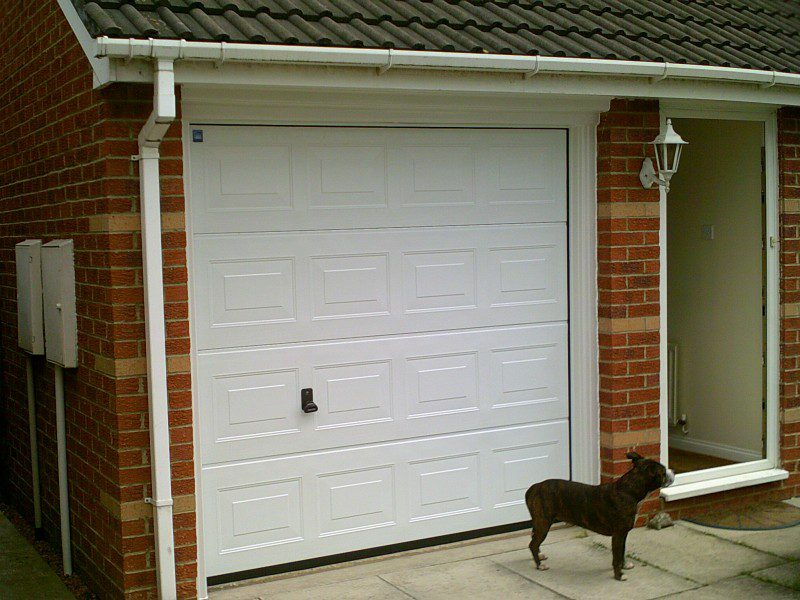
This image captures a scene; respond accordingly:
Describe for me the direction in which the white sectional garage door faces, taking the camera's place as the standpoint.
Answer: facing the viewer and to the right of the viewer

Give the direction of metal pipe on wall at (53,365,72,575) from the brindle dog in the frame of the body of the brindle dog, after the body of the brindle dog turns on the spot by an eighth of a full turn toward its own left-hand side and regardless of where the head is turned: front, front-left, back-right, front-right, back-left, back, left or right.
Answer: back-left

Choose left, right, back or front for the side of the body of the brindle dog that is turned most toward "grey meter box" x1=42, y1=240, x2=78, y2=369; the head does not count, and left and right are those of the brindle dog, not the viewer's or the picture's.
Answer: back

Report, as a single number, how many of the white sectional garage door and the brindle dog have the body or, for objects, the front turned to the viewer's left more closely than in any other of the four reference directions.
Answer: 0

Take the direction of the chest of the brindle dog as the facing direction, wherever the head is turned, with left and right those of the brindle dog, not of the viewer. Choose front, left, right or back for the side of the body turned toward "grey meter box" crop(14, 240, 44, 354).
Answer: back

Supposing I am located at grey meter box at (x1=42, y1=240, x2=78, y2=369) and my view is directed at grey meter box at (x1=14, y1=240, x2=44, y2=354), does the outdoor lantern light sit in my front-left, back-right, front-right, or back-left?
back-right

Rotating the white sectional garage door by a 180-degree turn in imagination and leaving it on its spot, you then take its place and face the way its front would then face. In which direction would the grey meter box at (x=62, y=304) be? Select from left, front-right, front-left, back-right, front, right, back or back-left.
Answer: front-left

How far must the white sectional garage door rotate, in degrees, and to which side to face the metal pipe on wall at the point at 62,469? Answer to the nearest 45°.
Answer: approximately 135° to its right

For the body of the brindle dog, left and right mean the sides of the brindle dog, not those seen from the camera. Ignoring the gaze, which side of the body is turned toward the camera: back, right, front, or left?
right
